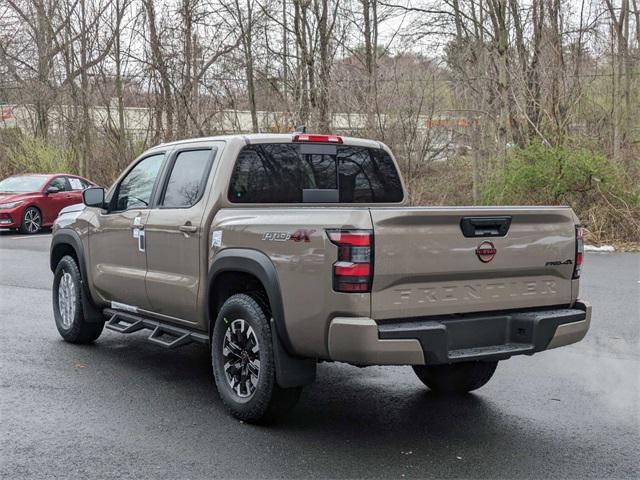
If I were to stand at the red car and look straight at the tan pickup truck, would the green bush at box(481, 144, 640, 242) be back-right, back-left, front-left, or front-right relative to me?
front-left

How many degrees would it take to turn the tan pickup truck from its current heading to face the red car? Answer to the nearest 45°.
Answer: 0° — it already faces it

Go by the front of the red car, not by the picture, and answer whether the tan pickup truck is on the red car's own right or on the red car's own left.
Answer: on the red car's own left

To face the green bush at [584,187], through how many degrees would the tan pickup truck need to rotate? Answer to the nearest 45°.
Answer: approximately 90° to its right

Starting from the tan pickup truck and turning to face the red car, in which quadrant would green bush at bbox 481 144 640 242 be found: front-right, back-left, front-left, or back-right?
front-right

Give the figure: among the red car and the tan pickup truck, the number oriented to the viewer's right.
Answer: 0

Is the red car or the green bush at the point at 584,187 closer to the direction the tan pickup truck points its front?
the red car

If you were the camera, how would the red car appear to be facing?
facing the viewer and to the left of the viewer

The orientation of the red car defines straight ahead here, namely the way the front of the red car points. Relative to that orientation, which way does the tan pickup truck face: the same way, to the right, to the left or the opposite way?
to the right

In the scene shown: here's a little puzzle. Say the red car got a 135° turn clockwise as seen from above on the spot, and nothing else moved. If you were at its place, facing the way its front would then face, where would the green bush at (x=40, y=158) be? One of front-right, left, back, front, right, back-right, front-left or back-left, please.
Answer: front

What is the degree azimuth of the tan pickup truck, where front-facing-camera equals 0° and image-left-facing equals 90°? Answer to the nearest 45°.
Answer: approximately 135°
